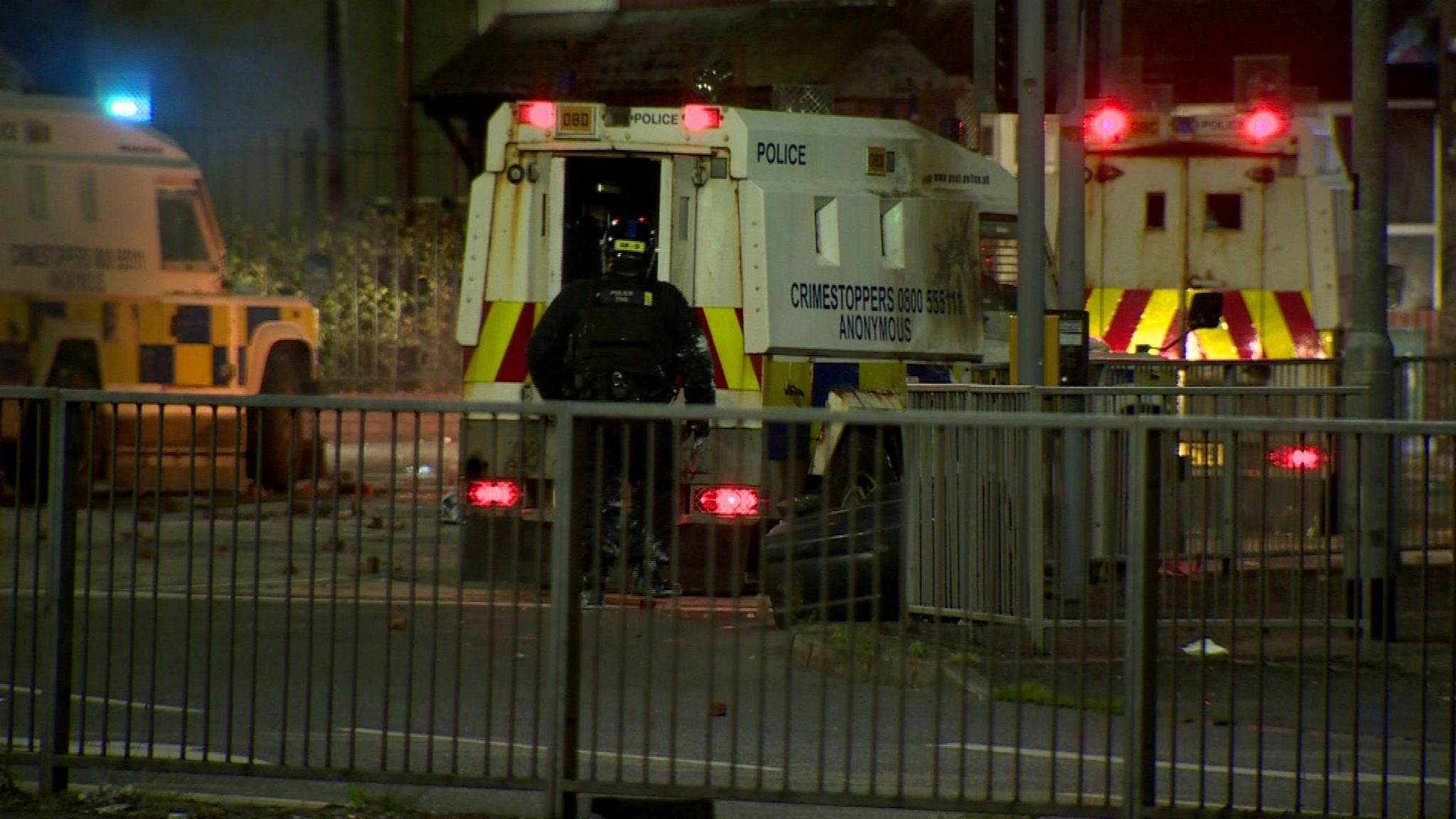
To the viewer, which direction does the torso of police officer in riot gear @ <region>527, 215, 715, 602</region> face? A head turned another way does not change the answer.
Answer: away from the camera

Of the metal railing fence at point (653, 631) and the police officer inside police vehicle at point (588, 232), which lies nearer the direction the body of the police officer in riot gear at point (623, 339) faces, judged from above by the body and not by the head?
the police officer inside police vehicle

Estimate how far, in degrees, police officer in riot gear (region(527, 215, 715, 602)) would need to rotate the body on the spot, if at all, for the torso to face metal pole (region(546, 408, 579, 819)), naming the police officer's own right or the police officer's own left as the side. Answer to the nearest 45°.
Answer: approximately 180°

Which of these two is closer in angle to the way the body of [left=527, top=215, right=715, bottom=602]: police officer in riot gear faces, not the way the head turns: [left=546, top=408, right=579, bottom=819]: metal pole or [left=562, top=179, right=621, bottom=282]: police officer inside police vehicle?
the police officer inside police vehicle

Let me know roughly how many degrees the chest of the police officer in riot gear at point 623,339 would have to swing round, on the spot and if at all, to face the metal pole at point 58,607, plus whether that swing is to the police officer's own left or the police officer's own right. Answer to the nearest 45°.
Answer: approximately 135° to the police officer's own left

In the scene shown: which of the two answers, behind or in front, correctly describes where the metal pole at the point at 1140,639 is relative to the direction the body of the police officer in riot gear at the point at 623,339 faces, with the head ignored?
behind

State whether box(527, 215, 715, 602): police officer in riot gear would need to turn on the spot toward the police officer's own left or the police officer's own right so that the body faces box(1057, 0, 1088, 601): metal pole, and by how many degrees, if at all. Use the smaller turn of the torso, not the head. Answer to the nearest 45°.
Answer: approximately 90° to the police officer's own right

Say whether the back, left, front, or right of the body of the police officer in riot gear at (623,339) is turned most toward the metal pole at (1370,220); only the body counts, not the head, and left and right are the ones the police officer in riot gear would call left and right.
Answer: right

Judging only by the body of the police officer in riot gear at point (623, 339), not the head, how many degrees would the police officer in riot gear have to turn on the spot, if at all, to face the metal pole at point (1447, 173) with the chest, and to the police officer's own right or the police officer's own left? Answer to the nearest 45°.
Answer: approximately 45° to the police officer's own right
